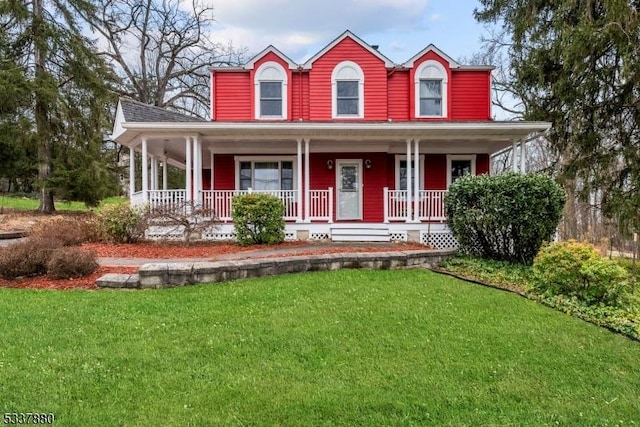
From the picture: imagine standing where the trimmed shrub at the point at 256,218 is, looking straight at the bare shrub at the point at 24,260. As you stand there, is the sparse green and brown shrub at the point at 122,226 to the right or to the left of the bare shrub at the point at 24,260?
right

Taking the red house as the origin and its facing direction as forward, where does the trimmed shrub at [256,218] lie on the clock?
The trimmed shrub is roughly at 1 o'clock from the red house.

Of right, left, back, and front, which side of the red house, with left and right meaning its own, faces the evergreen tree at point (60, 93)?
right

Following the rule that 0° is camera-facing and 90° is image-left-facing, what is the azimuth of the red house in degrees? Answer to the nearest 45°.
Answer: approximately 0°

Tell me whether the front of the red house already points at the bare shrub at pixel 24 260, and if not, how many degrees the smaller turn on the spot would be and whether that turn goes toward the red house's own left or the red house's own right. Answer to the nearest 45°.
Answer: approximately 45° to the red house's own right

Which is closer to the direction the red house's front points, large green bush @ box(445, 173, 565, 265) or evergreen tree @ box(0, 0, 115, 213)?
the large green bush

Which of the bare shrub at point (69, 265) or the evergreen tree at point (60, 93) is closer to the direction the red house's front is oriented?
the bare shrub

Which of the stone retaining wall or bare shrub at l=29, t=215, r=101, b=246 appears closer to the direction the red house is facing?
the stone retaining wall

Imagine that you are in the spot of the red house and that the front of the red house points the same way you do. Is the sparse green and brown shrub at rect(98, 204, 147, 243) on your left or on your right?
on your right

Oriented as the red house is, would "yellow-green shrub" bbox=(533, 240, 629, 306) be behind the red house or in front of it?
in front

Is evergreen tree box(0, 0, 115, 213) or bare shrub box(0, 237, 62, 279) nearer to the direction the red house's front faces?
the bare shrub
